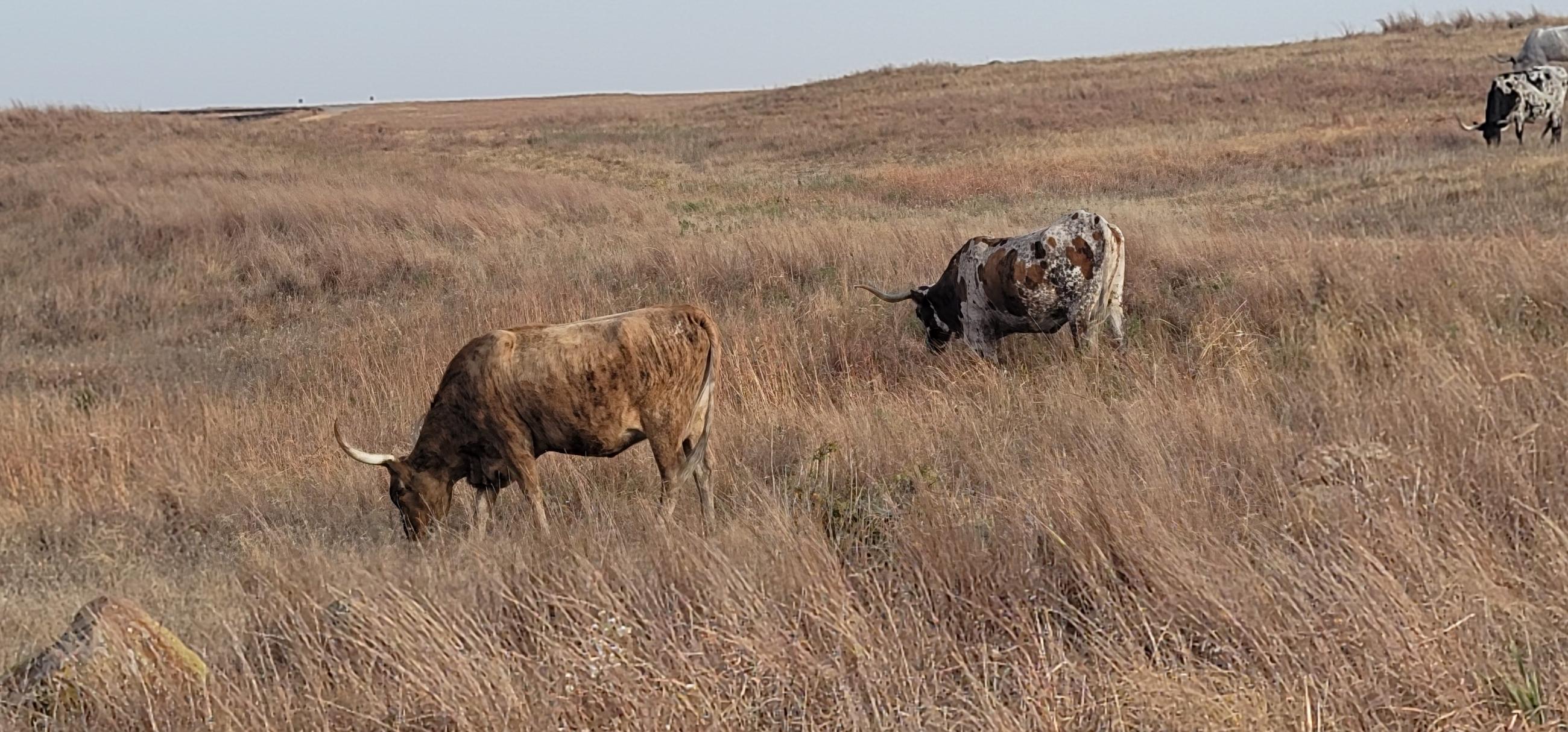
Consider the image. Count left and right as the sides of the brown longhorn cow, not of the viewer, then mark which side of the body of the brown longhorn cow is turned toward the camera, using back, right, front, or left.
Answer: left

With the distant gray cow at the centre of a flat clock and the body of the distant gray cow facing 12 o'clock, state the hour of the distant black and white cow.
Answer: The distant black and white cow is roughly at 9 o'clock from the distant gray cow.

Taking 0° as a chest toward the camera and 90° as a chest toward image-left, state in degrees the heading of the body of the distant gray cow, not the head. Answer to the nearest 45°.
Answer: approximately 90°

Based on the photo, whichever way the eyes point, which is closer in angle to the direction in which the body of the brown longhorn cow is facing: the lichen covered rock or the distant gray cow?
the lichen covered rock

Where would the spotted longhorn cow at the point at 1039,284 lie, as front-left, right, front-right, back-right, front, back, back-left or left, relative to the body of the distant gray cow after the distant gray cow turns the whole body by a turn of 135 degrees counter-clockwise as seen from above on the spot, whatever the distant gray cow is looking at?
front-right

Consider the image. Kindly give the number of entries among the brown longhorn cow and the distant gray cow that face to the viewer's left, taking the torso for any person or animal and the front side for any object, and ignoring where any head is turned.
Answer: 2

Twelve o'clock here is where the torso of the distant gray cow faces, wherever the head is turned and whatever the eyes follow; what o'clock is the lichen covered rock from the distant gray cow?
The lichen covered rock is roughly at 9 o'clock from the distant gray cow.

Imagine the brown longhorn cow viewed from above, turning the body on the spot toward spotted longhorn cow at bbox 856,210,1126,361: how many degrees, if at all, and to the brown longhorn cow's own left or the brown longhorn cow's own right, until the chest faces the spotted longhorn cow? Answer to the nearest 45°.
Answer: approximately 135° to the brown longhorn cow's own right

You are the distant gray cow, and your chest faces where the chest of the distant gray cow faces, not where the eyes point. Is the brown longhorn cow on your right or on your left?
on your left

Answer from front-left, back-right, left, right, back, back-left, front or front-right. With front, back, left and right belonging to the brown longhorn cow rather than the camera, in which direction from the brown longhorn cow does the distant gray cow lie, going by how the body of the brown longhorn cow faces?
back-right

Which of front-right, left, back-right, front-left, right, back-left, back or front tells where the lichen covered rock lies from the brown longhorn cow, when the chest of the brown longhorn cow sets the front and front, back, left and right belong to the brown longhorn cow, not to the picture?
front-left

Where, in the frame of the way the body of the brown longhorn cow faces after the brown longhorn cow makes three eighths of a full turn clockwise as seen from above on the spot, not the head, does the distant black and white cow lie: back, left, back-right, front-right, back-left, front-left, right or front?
front
